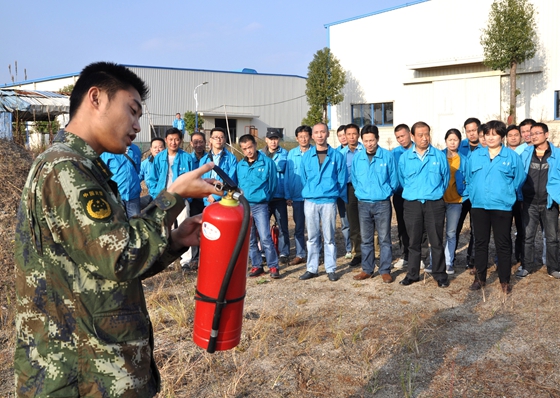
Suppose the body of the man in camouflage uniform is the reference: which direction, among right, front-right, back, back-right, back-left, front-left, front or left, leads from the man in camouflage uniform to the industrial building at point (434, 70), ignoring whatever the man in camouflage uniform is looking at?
front-left

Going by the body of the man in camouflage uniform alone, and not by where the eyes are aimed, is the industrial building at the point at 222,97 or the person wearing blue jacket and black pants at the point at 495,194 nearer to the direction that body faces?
the person wearing blue jacket and black pants

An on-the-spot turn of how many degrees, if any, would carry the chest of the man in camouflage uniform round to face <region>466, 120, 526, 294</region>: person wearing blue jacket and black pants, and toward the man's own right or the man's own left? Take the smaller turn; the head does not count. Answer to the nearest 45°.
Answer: approximately 45° to the man's own left

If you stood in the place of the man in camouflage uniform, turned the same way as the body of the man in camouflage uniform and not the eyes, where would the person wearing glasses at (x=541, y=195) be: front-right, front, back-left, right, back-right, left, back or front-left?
front-left

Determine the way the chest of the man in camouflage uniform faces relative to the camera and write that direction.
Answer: to the viewer's right

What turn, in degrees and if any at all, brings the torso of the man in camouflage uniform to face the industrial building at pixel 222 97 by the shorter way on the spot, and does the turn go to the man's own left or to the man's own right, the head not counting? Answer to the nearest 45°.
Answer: approximately 90° to the man's own left

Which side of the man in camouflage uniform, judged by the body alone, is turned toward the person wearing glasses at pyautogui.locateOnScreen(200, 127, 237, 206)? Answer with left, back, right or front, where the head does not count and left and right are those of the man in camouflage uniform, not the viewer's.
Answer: left

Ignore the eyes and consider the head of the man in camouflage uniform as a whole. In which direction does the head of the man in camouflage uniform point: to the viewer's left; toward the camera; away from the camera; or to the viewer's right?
to the viewer's right

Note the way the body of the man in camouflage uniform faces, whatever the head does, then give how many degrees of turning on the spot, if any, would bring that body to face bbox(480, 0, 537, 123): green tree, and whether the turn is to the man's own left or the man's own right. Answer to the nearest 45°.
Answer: approximately 45° to the man's own left
